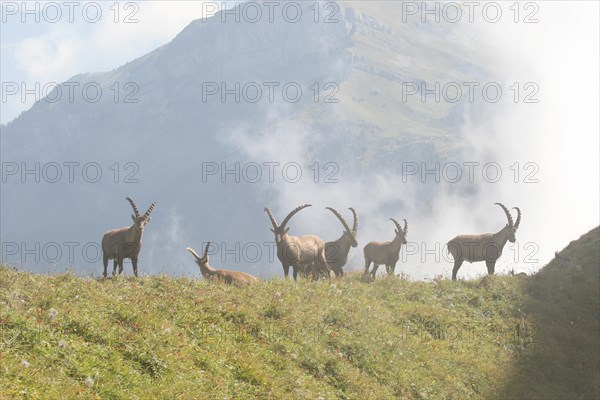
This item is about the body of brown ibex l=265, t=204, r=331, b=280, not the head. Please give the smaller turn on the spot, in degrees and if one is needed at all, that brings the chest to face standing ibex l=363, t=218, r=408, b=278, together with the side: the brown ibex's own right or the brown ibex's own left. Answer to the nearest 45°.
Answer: approximately 180°

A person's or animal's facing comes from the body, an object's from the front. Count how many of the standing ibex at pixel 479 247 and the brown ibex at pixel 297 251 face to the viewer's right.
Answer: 1

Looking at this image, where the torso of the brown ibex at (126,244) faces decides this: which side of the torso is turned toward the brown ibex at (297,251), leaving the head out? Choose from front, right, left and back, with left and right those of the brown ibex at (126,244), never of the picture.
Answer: left

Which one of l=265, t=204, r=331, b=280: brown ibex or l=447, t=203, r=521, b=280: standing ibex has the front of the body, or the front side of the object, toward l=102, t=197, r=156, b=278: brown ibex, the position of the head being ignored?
l=265, t=204, r=331, b=280: brown ibex

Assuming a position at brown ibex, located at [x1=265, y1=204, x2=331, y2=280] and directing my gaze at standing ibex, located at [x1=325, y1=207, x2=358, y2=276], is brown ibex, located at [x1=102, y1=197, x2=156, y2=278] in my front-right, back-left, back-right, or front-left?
back-left

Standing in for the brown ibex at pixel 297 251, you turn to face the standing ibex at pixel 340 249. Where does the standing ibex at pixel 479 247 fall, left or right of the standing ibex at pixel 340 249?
right

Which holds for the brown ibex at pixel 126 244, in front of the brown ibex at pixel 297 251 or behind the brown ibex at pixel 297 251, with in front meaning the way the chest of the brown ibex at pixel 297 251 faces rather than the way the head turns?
in front

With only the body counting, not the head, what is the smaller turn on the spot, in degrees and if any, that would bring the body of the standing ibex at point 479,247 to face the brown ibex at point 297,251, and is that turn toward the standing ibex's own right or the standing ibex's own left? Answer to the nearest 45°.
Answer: approximately 135° to the standing ibex's own right

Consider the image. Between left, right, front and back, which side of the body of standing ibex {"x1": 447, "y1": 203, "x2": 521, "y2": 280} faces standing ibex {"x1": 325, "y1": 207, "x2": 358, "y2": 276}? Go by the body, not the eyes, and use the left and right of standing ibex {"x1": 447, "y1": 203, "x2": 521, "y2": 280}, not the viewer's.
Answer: back

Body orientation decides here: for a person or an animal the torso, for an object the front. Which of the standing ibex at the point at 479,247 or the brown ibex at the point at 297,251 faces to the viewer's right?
the standing ibex

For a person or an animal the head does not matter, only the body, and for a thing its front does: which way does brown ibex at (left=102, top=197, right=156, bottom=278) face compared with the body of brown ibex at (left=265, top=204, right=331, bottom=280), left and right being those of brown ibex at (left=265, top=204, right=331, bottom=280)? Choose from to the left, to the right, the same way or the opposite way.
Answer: to the left

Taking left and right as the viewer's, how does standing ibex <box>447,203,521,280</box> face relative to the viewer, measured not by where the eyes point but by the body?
facing to the right of the viewer

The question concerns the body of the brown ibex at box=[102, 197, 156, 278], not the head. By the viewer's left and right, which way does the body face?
facing the viewer and to the right of the viewer

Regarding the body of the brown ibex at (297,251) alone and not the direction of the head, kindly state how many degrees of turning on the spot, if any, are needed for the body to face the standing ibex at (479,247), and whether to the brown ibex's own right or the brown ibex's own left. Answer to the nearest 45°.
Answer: approximately 180°

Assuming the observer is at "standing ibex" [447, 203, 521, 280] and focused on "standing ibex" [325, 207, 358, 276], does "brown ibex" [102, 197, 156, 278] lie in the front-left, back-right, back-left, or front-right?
front-left

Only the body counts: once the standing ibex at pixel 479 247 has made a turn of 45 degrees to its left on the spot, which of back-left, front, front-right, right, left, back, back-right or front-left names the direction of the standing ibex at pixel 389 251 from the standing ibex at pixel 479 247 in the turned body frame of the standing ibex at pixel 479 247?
back-left
